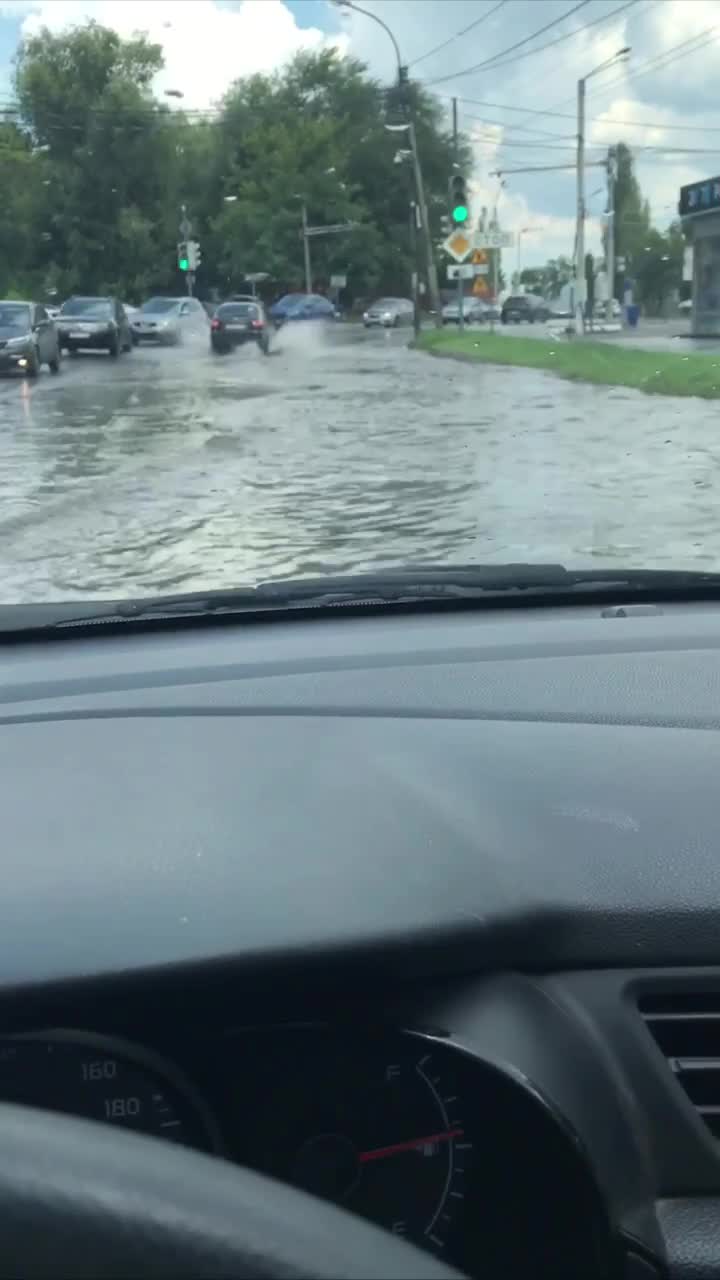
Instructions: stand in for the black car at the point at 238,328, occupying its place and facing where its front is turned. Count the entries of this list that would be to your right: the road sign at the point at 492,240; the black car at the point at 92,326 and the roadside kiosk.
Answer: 2

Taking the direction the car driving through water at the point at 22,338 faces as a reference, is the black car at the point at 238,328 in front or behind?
behind

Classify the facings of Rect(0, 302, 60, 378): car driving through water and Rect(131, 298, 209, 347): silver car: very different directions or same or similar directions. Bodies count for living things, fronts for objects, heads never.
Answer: same or similar directions

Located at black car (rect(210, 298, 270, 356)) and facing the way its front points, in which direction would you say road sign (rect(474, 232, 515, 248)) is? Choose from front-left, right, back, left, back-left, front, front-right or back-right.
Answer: right

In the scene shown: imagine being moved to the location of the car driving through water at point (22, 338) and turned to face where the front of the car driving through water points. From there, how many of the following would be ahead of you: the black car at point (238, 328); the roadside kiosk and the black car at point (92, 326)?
0

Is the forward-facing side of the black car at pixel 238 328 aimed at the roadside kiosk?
no

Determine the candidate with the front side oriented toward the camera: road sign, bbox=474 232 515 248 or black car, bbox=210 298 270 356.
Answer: the road sign

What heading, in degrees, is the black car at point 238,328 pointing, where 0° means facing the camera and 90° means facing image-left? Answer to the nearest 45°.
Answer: approximately 180°

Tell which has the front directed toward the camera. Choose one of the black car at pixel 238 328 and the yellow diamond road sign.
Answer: the yellow diamond road sign

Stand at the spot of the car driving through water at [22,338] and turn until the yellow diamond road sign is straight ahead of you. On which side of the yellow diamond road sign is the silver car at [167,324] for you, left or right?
left

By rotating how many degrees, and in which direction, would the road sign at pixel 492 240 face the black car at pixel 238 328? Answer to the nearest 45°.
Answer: approximately 90° to its right

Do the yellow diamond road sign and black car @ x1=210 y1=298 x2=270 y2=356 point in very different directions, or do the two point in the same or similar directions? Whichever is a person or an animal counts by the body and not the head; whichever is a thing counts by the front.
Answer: very different directions

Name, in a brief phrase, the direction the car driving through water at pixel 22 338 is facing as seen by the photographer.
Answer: facing the viewer and to the left of the viewer

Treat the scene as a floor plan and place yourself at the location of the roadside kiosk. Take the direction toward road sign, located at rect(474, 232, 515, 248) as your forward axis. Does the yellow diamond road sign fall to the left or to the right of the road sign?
left

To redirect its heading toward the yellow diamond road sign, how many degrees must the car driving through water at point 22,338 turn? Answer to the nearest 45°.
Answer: approximately 180°

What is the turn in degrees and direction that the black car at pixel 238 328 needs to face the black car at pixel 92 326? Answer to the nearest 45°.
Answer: approximately 135° to its left

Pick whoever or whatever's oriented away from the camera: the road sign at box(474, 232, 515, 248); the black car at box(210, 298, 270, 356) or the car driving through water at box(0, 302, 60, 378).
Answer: the black car
